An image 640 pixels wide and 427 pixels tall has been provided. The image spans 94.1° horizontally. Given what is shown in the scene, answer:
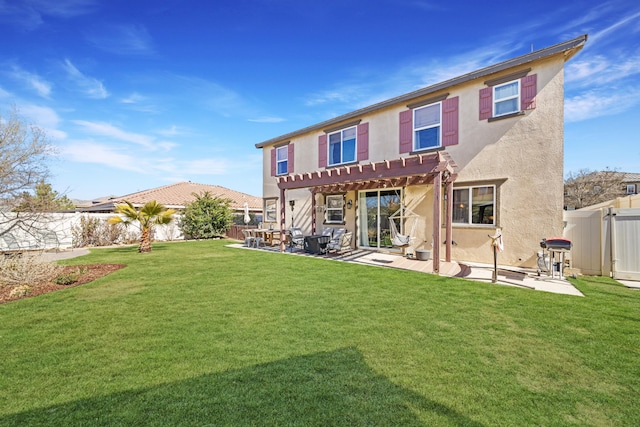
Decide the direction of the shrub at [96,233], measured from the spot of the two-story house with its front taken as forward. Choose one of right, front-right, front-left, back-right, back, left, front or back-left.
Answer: back-left

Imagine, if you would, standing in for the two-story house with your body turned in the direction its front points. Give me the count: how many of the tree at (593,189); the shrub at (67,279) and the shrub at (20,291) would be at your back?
2

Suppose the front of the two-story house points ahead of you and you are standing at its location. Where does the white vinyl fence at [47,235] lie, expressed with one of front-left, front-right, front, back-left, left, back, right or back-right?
back-left

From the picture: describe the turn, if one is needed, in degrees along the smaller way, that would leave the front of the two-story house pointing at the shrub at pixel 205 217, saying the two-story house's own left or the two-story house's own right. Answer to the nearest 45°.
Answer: approximately 135° to the two-story house's own left

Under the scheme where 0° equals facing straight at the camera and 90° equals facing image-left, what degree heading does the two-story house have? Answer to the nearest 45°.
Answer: approximately 225°

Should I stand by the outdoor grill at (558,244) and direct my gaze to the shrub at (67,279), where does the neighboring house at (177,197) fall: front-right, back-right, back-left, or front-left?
front-right

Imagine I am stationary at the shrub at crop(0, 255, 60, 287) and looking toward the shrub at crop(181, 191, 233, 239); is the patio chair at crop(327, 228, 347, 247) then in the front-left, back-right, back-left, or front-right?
front-right

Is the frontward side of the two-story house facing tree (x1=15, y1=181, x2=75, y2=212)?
no

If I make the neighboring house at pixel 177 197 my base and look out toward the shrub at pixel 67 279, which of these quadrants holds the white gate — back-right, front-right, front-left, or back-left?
front-left

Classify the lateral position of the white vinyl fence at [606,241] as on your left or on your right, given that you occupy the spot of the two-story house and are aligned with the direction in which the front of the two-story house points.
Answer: on your right
